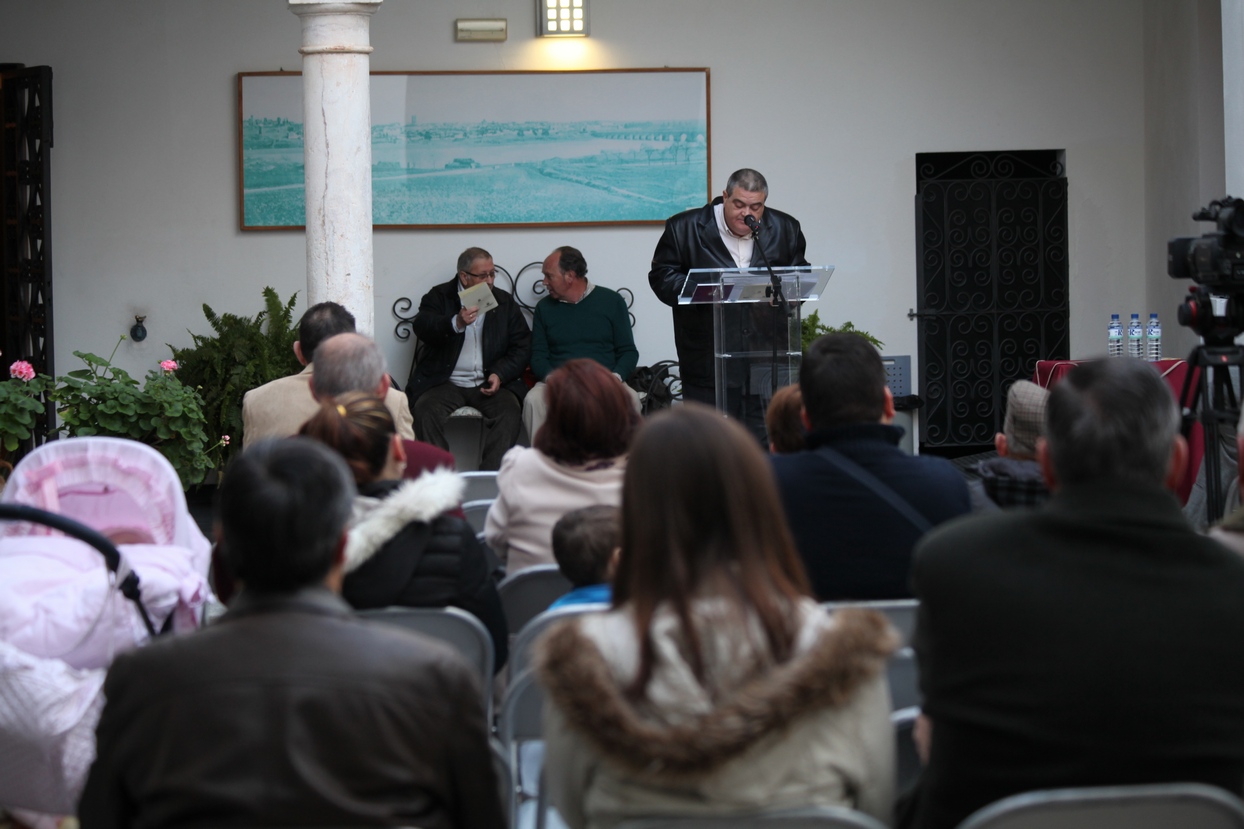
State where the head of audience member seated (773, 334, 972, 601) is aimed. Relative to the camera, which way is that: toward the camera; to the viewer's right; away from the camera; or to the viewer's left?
away from the camera

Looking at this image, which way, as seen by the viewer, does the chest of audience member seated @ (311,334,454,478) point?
away from the camera

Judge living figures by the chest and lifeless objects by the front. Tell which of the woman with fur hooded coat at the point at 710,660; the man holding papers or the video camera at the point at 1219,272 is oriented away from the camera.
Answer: the woman with fur hooded coat

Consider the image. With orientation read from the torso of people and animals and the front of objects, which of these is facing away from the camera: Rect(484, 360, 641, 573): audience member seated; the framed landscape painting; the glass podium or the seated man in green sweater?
the audience member seated

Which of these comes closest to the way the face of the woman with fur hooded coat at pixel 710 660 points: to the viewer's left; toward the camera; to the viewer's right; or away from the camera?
away from the camera

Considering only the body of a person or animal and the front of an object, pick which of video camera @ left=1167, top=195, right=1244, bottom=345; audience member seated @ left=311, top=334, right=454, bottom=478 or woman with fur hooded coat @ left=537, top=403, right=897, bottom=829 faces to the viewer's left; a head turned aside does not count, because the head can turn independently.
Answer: the video camera

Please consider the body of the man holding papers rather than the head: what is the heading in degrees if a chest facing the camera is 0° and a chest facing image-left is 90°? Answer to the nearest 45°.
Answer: approximately 0°

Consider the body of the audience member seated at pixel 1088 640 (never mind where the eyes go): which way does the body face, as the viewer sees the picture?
away from the camera

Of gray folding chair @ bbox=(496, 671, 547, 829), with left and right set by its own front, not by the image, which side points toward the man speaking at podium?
front

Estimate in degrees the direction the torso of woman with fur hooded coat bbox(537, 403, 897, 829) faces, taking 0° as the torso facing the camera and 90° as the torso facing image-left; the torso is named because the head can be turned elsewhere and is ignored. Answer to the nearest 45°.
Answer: approximately 180°

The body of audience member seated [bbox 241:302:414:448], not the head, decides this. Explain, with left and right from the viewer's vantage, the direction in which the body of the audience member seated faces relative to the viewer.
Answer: facing away from the viewer

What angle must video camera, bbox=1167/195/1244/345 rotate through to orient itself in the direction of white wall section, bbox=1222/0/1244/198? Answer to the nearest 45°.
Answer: approximately 90° to its right

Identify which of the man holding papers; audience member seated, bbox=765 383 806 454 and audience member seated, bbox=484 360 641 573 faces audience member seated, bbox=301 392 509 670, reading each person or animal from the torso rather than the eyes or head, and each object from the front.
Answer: the man holding papers
